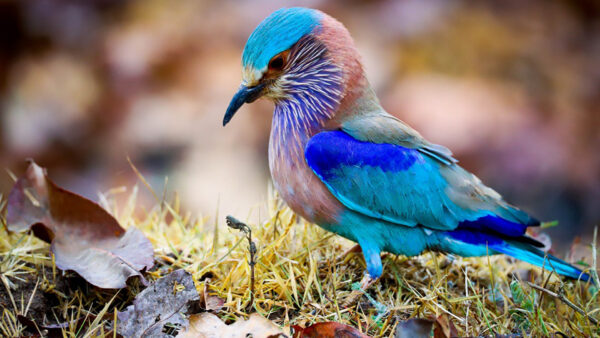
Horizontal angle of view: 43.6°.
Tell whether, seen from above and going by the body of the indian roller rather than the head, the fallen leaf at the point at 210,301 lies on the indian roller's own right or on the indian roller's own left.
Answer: on the indian roller's own left

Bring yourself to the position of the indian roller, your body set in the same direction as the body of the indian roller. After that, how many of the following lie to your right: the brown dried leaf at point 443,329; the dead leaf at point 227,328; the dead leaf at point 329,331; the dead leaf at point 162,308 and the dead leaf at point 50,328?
0

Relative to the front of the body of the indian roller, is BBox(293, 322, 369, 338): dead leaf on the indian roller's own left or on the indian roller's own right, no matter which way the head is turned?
on the indian roller's own left

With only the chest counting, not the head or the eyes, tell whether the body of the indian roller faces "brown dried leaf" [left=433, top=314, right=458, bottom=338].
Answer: no

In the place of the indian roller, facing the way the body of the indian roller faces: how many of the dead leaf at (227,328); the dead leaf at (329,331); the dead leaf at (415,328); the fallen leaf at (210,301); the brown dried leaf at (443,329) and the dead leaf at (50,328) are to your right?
0

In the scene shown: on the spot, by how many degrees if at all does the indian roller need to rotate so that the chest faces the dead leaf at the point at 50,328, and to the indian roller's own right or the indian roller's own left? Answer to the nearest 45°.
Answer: approximately 45° to the indian roller's own left

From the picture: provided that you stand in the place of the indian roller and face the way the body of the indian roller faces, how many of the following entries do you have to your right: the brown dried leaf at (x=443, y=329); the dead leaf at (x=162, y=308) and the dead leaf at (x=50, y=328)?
0

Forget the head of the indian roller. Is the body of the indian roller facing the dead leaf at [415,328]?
no

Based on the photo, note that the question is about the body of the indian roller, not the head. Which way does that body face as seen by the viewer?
to the viewer's left

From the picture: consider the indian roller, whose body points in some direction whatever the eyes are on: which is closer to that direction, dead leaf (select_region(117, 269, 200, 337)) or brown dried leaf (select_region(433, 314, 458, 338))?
the dead leaf

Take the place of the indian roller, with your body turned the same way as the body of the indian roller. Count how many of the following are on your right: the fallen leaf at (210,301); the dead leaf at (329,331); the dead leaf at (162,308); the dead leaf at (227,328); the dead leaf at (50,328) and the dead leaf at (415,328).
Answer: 0

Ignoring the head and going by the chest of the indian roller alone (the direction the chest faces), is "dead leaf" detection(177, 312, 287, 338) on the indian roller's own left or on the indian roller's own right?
on the indian roller's own left
